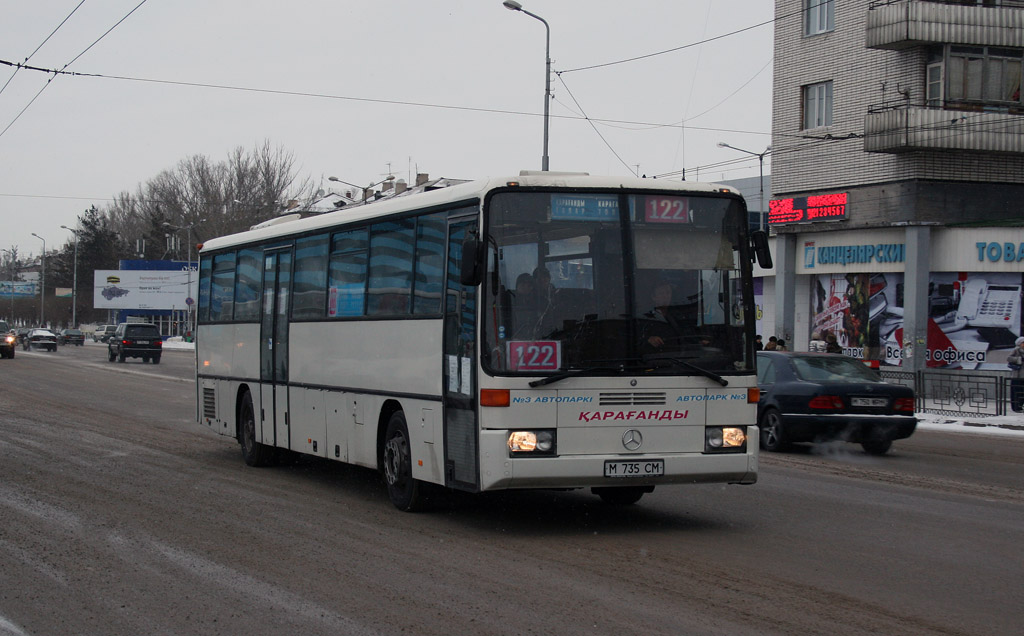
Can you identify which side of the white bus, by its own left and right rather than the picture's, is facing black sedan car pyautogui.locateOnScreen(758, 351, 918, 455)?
left

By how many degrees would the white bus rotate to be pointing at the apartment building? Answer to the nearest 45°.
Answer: approximately 90° to its left

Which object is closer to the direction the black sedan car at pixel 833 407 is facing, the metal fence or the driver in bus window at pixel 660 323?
the metal fence

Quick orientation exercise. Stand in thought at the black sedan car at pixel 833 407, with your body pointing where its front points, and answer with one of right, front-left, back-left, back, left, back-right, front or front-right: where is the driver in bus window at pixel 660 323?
back-left

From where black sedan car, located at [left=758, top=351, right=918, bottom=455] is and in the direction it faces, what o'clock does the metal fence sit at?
The metal fence is roughly at 2 o'clock from the black sedan car.

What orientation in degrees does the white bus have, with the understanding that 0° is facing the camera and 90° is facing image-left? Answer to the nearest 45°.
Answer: approximately 315°

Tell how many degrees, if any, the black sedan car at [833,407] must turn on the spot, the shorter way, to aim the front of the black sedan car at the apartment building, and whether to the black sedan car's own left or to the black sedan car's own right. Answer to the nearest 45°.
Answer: approximately 45° to the black sedan car's own right

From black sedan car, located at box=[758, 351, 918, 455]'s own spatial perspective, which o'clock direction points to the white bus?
The white bus is roughly at 8 o'clock from the black sedan car.

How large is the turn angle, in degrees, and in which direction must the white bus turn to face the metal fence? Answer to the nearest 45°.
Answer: approximately 90° to its left

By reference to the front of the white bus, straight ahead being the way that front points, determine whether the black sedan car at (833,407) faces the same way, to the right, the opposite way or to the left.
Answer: the opposite way
